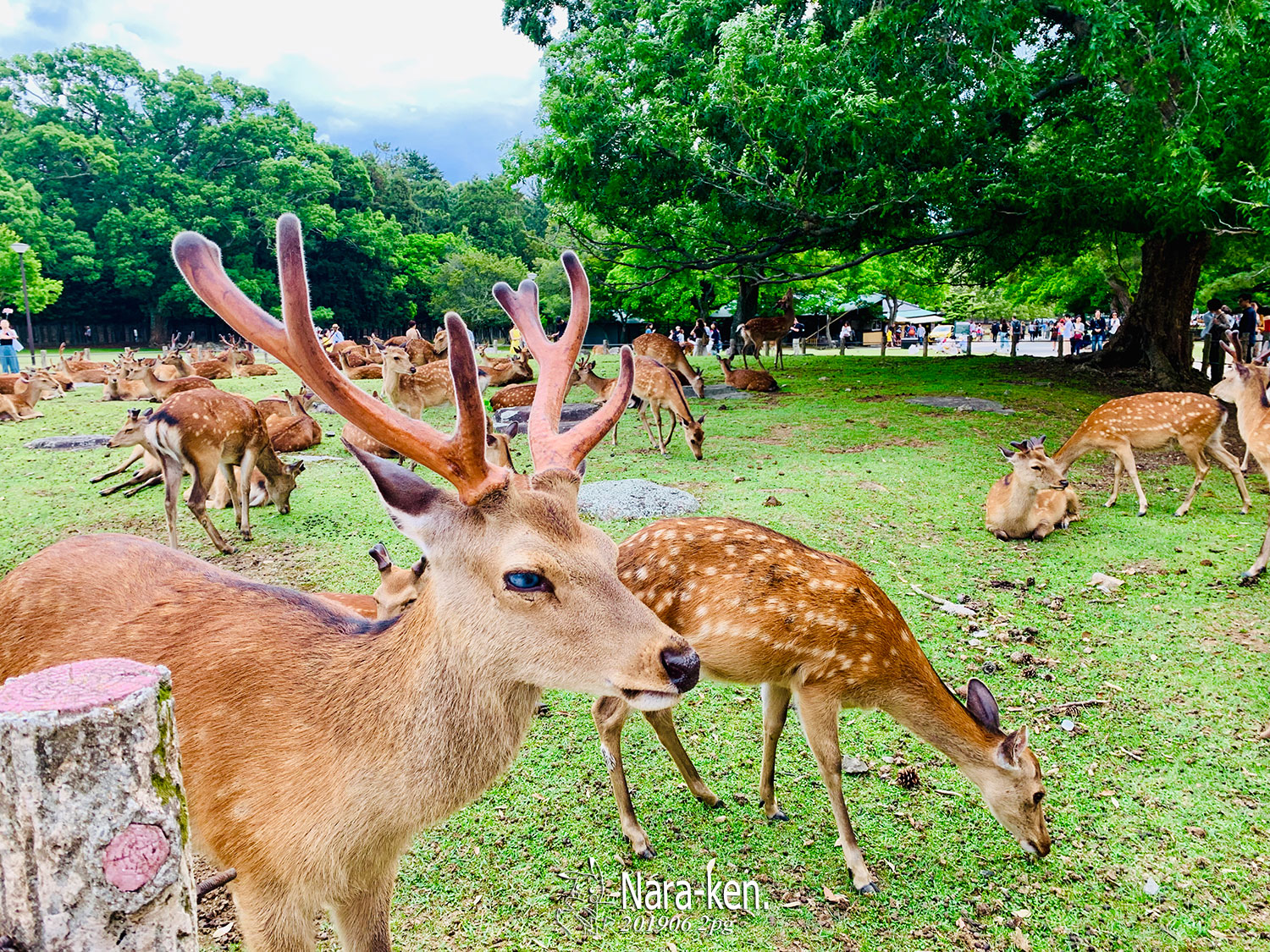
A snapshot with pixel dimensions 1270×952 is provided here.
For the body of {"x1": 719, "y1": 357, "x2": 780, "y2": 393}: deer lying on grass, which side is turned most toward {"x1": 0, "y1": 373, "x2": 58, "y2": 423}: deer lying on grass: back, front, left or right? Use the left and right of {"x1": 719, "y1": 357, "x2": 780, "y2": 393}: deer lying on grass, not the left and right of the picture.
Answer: front

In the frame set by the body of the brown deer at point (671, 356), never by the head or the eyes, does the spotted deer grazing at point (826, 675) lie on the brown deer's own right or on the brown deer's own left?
on the brown deer's own right

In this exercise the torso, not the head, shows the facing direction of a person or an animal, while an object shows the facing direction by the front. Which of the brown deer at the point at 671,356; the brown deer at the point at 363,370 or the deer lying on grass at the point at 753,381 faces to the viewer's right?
the brown deer at the point at 671,356

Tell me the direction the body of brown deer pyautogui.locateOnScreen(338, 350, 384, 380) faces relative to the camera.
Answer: to the viewer's left

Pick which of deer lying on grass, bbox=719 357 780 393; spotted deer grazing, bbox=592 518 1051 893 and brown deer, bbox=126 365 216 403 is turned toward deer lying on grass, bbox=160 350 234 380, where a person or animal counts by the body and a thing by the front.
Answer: deer lying on grass, bbox=719 357 780 393

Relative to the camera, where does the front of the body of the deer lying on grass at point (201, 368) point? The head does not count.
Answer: to the viewer's left

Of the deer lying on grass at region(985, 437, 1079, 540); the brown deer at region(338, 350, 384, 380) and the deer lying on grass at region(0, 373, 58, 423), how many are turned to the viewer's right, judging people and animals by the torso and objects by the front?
1

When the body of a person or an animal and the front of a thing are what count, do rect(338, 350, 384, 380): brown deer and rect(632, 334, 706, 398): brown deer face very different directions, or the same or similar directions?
very different directions

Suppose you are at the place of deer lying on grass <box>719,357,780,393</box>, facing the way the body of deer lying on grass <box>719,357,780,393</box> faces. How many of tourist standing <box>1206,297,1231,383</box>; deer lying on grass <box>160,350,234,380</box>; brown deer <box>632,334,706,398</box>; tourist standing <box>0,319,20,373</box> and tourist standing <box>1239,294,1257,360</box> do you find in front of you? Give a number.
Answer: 3

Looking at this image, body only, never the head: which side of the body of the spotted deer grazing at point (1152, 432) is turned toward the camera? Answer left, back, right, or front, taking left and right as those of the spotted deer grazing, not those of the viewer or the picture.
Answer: left

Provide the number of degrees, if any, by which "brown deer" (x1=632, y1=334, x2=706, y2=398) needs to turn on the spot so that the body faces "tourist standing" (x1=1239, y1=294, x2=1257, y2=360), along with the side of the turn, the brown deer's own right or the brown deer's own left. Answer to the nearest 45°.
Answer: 0° — it already faces them

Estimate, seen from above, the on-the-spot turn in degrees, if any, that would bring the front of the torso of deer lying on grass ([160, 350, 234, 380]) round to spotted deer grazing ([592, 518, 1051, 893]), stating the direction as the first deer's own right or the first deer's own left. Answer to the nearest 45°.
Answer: approximately 90° to the first deer's own left
